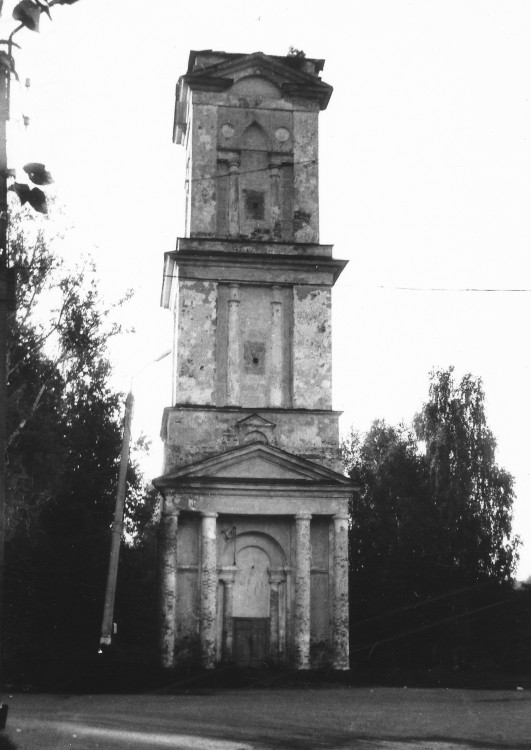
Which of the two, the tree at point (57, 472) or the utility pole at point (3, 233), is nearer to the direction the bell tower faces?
the utility pole

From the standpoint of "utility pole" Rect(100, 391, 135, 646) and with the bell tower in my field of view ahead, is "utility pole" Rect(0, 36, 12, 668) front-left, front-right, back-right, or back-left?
back-right

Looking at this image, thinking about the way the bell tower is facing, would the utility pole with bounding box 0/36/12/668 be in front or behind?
in front

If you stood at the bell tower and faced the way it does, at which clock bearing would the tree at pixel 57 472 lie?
The tree is roughly at 3 o'clock from the bell tower.

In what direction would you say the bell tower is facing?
toward the camera

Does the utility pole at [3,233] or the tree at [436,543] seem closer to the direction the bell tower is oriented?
the utility pole
